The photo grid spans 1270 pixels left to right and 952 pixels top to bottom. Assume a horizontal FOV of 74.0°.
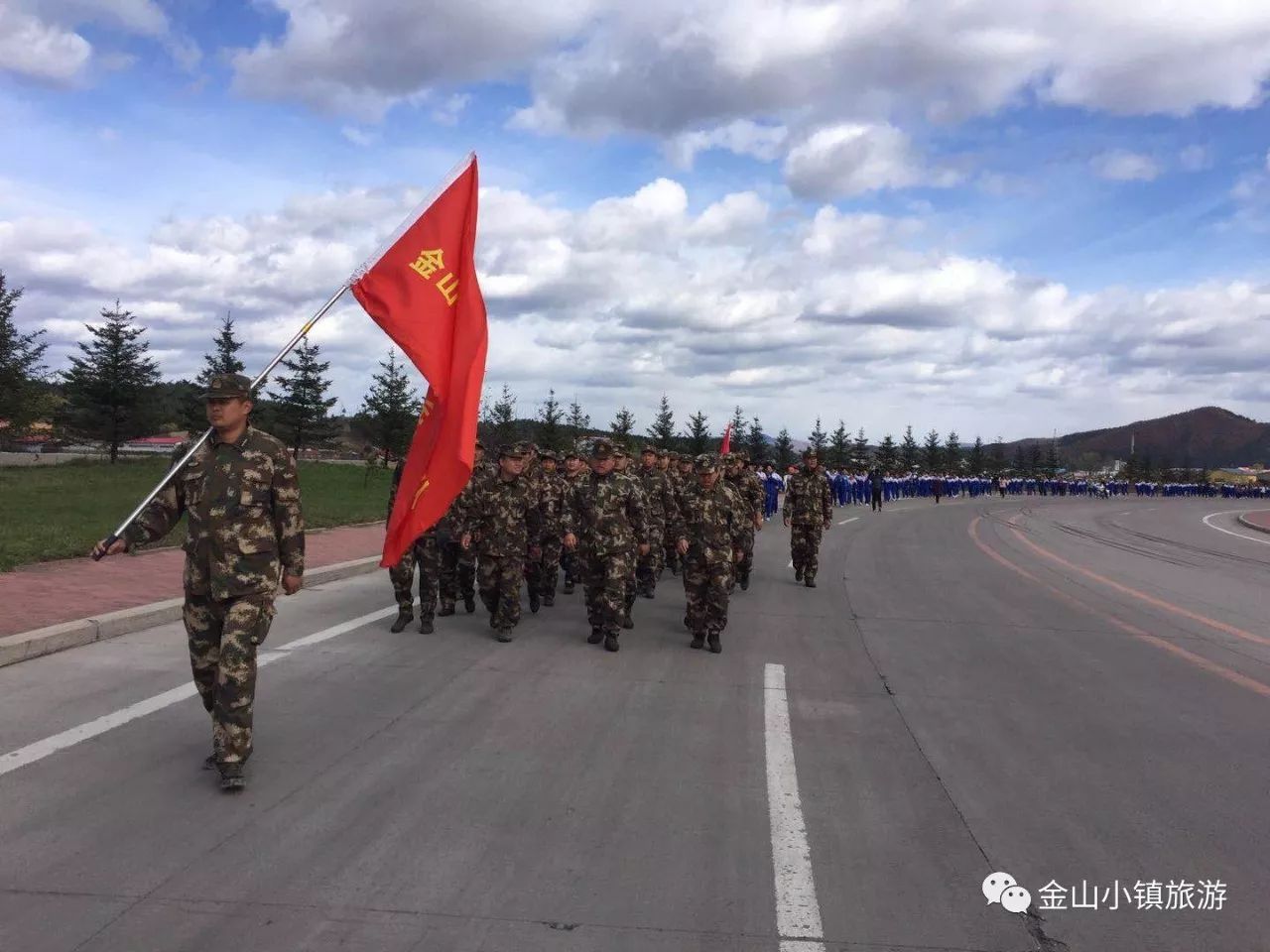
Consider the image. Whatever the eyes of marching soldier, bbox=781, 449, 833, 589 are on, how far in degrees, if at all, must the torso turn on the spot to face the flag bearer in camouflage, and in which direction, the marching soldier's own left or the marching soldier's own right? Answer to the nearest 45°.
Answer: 0° — they already face them

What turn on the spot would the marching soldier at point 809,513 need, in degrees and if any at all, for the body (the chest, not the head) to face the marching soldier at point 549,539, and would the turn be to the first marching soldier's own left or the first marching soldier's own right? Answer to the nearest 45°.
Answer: approximately 45° to the first marching soldier's own right

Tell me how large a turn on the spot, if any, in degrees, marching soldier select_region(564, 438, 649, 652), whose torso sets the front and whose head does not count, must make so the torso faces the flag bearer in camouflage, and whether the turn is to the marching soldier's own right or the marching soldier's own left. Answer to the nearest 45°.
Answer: approximately 45° to the marching soldier's own right

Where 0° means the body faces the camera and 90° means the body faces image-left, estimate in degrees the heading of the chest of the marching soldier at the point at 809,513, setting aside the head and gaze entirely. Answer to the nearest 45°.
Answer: approximately 0°

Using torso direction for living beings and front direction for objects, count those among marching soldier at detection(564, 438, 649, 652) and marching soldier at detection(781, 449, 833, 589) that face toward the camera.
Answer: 2

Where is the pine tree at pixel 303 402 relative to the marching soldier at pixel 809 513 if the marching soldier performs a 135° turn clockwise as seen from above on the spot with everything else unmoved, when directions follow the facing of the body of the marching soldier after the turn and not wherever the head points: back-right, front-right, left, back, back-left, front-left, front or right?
front

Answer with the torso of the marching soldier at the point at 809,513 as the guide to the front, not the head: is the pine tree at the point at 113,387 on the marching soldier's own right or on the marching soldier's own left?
on the marching soldier's own right

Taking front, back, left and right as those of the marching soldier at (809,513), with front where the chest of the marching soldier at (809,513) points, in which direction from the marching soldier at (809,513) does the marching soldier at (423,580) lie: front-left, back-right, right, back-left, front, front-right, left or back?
front-right

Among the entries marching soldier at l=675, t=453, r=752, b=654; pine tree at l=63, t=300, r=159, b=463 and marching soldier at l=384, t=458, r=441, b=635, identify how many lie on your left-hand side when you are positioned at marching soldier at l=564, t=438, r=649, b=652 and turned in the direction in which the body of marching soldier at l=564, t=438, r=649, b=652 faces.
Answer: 1

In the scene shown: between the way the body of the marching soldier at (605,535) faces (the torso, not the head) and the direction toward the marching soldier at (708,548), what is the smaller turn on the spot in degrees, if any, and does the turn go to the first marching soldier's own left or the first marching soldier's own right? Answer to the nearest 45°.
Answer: approximately 90° to the first marching soldier's own left

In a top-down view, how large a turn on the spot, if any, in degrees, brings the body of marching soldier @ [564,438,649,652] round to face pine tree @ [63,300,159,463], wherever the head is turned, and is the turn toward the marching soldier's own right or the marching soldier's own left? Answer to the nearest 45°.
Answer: approximately 135° to the marching soldier's own right
